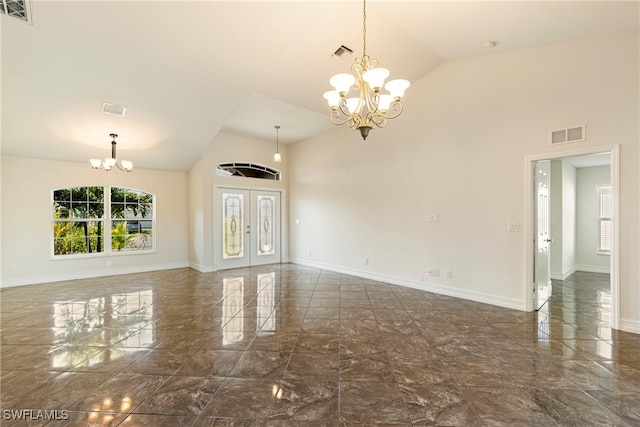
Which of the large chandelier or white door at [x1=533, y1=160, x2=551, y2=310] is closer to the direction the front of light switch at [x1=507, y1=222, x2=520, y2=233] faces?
the large chandelier

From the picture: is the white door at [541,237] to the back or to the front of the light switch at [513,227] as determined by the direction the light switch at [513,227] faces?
to the back
